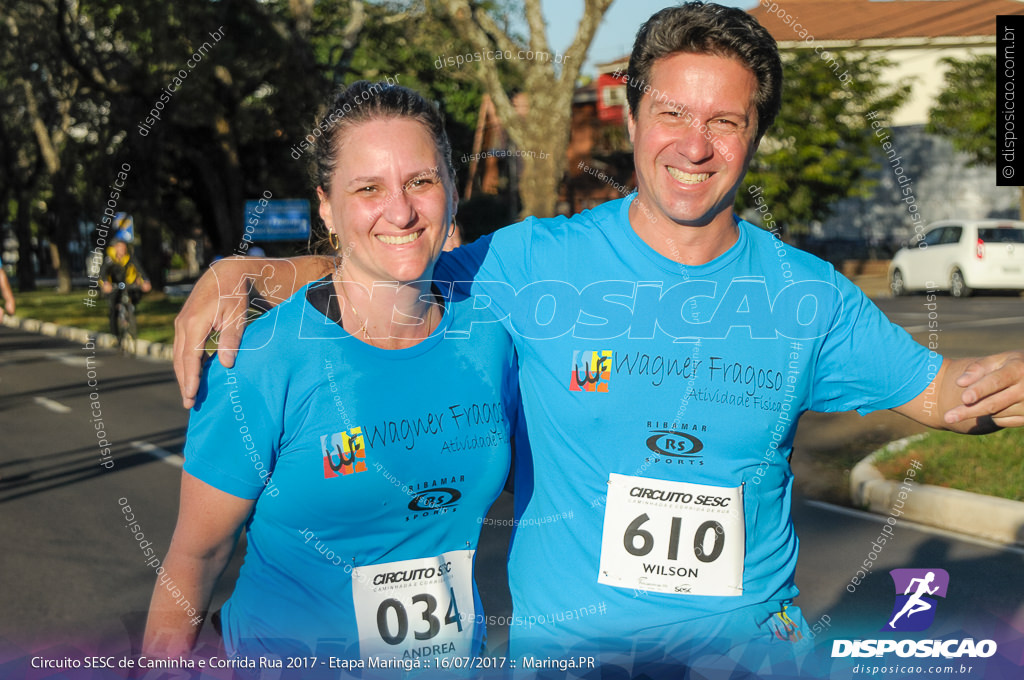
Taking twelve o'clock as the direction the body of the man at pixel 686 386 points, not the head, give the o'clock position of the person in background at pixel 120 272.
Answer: The person in background is roughly at 5 o'clock from the man.

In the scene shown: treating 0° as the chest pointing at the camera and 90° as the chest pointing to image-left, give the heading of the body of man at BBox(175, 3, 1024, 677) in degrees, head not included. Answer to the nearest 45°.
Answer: approximately 0°

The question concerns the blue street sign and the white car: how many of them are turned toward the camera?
1

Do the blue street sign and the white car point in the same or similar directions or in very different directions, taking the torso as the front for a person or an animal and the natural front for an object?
very different directions

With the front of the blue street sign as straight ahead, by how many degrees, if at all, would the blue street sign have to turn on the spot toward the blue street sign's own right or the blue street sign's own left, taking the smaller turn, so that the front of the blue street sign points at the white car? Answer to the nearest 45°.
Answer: approximately 90° to the blue street sign's own left

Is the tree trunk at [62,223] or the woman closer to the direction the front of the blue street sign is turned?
the woman

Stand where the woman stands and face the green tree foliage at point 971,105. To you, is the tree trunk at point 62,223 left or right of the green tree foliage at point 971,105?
left

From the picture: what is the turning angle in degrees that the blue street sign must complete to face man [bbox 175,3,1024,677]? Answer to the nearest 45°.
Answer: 0° — it already faces them

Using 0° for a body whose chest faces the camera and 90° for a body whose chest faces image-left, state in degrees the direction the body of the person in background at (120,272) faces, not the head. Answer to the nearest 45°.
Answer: approximately 0°

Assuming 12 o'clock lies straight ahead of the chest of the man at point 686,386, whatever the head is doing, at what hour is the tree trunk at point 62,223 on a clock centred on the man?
The tree trunk is roughly at 5 o'clock from the man.
